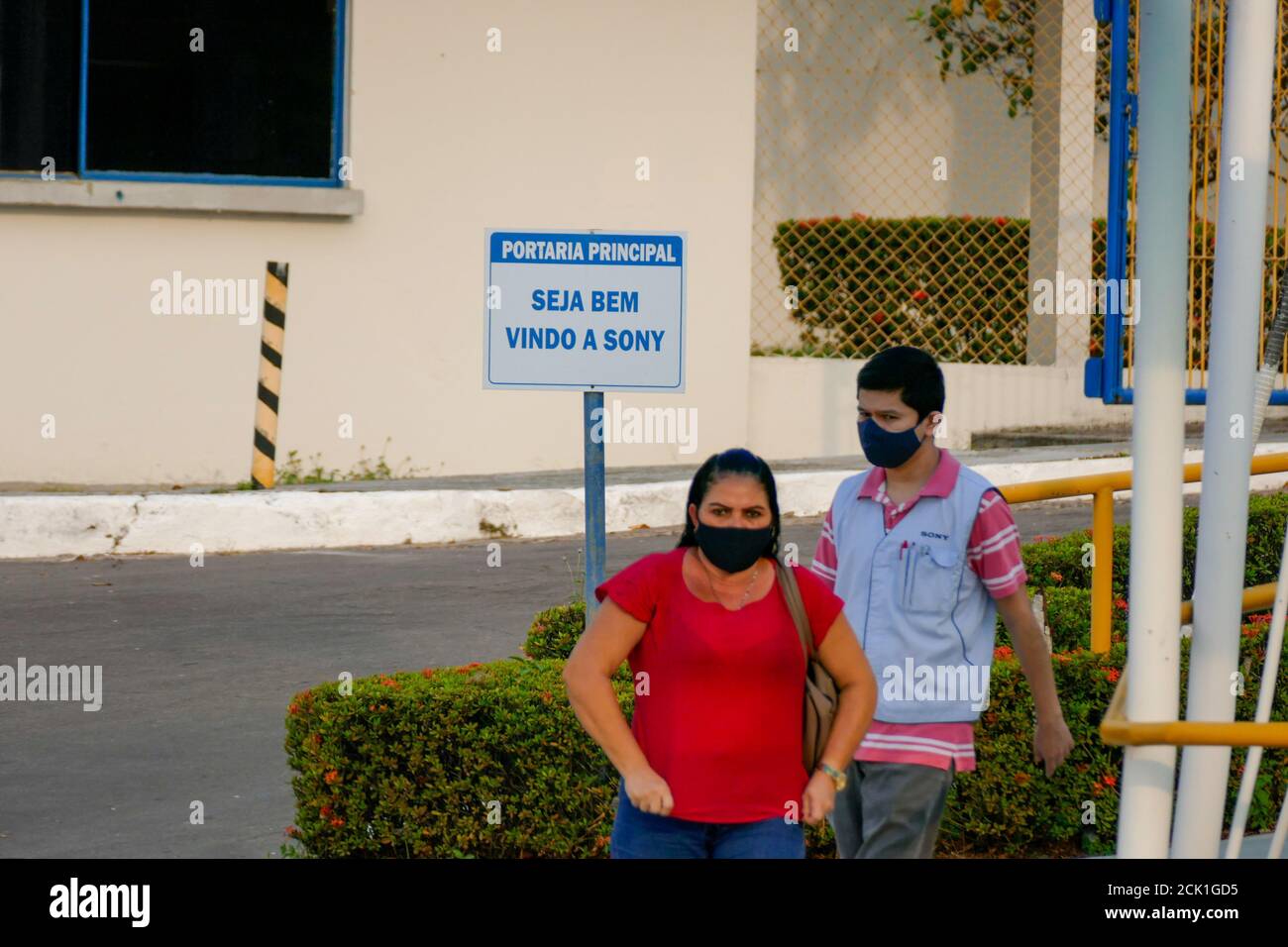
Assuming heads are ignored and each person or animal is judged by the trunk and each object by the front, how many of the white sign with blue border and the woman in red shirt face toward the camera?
2

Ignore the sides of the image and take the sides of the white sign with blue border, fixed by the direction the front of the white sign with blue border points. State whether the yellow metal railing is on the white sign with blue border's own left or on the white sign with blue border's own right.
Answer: on the white sign with blue border's own left

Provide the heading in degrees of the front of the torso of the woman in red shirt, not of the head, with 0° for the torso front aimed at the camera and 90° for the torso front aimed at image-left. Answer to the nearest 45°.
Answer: approximately 0°

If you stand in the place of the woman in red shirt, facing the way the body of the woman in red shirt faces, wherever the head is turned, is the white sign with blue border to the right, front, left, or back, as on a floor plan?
back

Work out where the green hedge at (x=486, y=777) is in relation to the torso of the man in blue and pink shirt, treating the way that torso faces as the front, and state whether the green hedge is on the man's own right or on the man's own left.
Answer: on the man's own right

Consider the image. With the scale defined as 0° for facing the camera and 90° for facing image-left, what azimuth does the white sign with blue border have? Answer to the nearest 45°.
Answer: approximately 0°

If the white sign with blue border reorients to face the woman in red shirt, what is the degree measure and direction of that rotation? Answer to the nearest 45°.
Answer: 0° — it already faces them

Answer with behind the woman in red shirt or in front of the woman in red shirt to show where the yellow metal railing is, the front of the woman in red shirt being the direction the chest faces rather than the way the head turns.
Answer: behind

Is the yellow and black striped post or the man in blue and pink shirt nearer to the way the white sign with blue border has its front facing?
the man in blue and pink shirt

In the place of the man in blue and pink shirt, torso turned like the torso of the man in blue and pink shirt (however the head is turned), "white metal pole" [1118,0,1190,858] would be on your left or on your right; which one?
on your left
